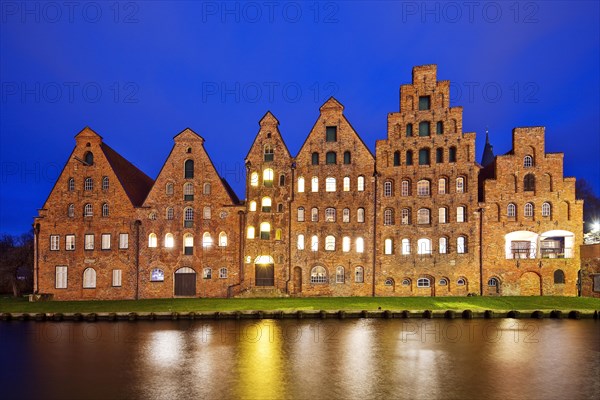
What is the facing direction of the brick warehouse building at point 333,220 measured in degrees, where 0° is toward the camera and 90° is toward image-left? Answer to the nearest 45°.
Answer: approximately 0°
